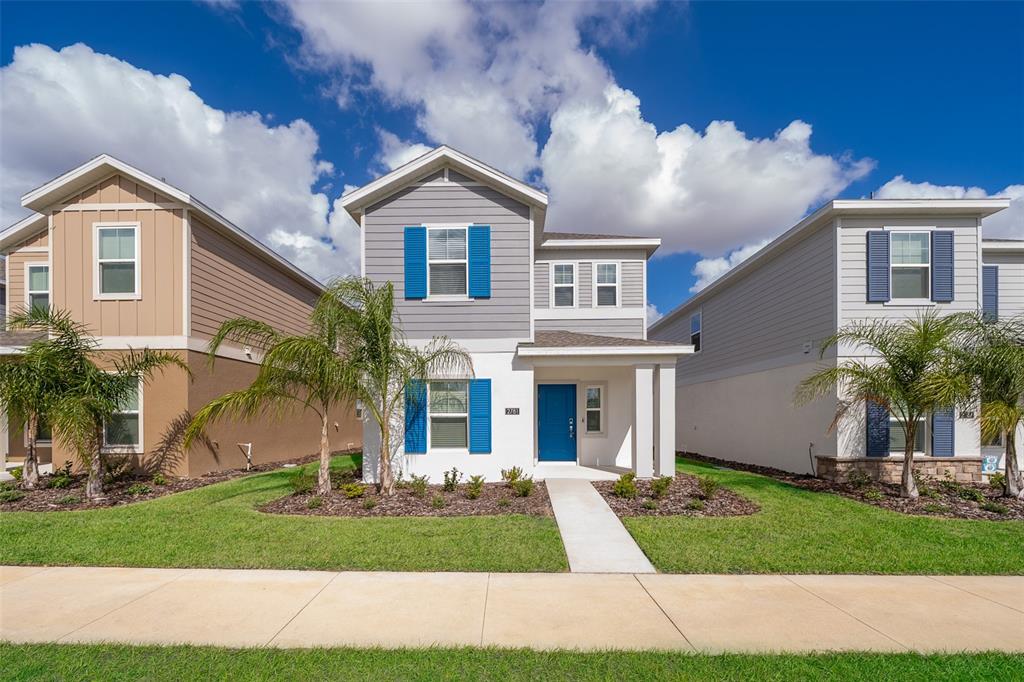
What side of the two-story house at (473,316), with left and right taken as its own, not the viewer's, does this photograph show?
front

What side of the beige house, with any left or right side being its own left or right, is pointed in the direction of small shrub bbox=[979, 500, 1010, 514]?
left

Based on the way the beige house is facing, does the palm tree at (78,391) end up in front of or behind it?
in front

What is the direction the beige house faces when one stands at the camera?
facing the viewer and to the left of the viewer

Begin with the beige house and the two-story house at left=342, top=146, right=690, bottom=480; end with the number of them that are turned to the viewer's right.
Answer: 0

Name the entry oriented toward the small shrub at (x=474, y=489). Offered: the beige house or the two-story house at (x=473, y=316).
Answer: the two-story house

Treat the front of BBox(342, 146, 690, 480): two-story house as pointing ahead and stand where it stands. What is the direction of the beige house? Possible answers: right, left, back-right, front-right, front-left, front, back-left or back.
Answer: right

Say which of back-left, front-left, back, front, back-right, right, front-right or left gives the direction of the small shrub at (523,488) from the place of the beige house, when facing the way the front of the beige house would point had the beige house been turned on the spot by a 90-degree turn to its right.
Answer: back

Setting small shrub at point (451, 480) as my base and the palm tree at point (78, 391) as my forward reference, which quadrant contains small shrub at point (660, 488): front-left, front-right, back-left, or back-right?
back-left

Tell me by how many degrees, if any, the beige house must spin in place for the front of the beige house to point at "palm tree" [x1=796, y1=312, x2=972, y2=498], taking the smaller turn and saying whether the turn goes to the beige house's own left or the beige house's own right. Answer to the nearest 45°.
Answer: approximately 90° to the beige house's own left

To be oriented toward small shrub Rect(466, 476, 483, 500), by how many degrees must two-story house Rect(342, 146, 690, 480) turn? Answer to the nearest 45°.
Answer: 0° — it already faces it
